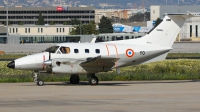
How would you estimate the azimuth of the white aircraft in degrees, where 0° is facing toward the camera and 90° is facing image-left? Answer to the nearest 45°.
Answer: approximately 90°
